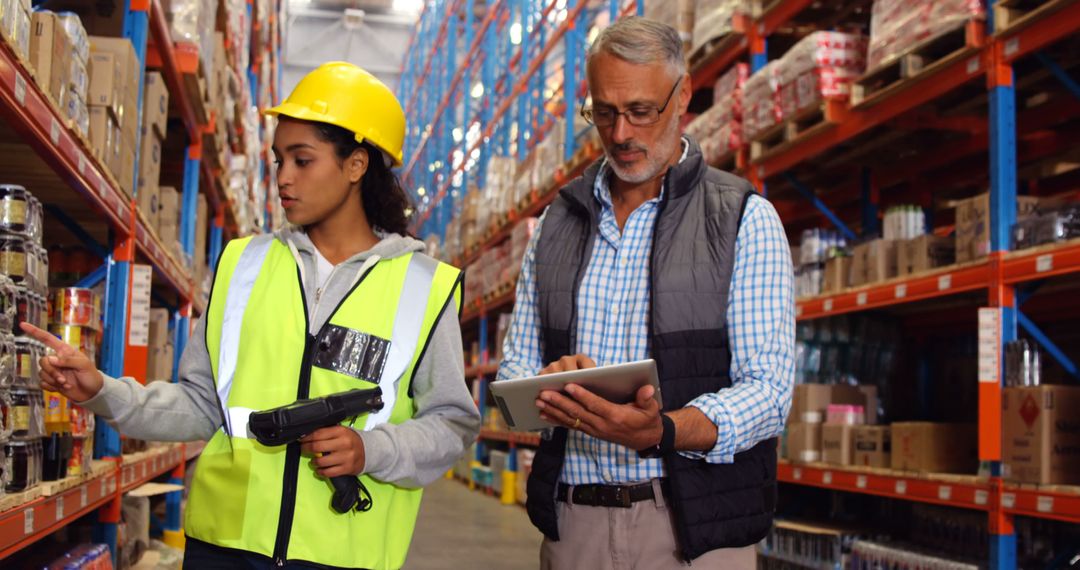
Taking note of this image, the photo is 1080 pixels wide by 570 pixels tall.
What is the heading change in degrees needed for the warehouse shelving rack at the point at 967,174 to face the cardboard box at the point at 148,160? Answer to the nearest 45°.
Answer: approximately 45° to its right

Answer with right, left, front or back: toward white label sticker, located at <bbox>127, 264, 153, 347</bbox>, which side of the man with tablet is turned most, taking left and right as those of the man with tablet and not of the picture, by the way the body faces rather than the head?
right

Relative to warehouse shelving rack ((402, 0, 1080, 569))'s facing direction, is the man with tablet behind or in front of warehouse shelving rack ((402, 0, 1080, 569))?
in front

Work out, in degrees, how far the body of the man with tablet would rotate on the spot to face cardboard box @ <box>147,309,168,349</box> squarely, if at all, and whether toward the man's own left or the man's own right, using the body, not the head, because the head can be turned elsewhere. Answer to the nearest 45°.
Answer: approximately 90° to the man's own right
